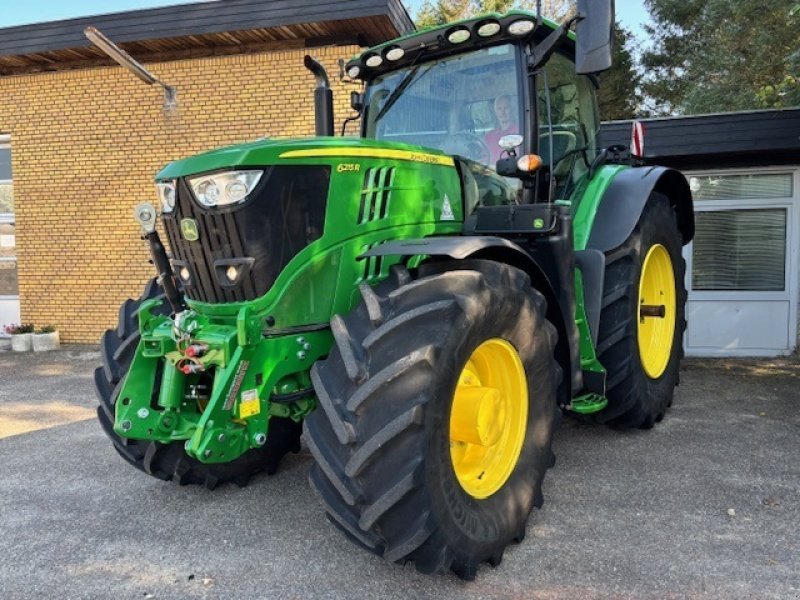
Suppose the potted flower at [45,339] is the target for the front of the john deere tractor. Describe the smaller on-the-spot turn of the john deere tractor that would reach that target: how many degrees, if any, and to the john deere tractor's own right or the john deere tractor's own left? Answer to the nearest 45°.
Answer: approximately 90° to the john deere tractor's own right

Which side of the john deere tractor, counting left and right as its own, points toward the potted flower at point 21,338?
right

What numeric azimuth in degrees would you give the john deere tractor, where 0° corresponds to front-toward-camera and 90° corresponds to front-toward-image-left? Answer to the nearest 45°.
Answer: approximately 45°

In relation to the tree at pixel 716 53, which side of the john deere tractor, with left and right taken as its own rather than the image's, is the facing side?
back
